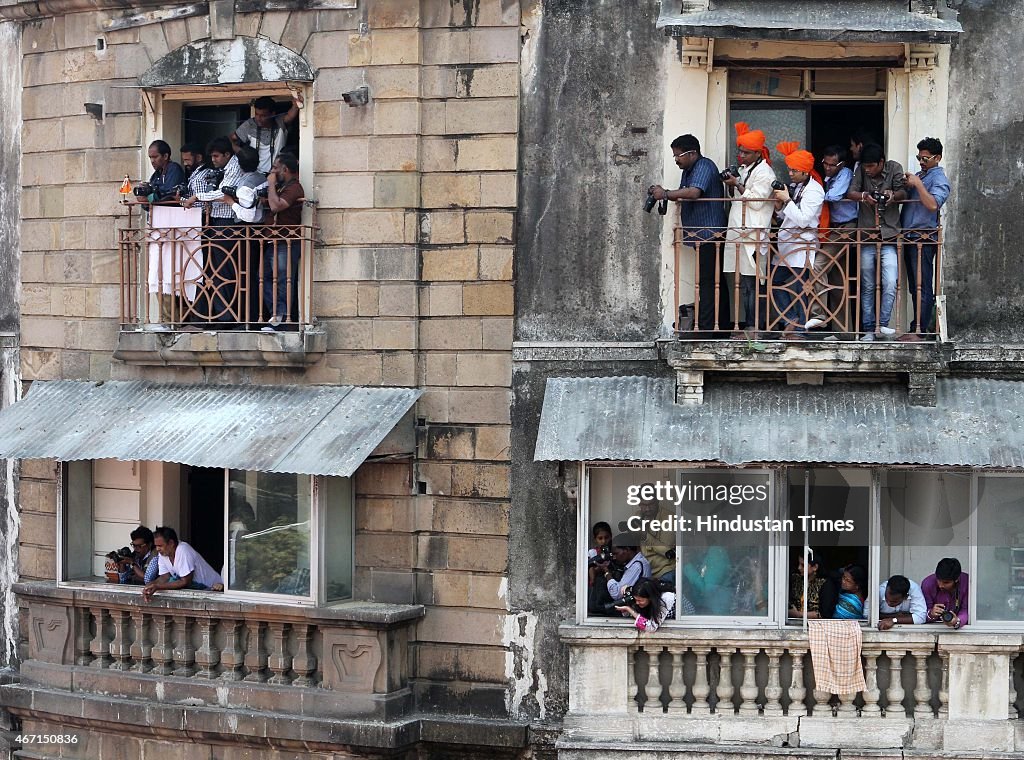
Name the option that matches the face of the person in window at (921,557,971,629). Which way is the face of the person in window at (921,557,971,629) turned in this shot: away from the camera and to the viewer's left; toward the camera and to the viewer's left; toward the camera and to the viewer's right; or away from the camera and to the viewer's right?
toward the camera and to the viewer's left

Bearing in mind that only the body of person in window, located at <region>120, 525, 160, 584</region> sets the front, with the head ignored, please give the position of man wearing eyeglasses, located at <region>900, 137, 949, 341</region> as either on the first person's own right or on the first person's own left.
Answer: on the first person's own left

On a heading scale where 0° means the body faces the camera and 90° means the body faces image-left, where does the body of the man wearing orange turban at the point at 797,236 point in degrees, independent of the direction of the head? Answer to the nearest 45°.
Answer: approximately 45°

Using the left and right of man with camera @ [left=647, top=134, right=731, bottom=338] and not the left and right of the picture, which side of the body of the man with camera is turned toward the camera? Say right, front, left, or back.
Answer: left

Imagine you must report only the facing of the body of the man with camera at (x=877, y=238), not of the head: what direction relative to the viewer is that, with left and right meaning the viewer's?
facing the viewer

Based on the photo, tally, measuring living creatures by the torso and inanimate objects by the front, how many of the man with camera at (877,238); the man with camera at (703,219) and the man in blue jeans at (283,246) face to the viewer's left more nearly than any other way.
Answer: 2

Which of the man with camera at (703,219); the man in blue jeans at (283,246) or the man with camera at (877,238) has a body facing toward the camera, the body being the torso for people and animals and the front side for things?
the man with camera at (877,238)

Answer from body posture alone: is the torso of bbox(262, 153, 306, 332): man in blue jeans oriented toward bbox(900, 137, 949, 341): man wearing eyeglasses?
no

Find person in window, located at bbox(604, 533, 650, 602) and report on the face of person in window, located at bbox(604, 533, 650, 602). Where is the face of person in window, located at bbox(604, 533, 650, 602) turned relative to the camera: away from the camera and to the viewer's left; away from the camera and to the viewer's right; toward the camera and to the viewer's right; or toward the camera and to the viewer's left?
toward the camera and to the viewer's left

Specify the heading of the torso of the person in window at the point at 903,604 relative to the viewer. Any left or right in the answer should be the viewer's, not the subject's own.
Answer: facing the viewer and to the left of the viewer

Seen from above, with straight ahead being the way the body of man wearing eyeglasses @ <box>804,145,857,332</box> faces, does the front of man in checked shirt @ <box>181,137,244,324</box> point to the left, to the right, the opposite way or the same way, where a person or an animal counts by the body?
the same way

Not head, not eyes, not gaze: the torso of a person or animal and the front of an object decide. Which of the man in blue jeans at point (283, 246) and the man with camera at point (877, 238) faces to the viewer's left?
the man in blue jeans

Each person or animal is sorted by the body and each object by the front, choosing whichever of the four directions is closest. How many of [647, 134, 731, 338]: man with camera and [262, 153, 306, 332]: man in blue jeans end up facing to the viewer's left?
2
